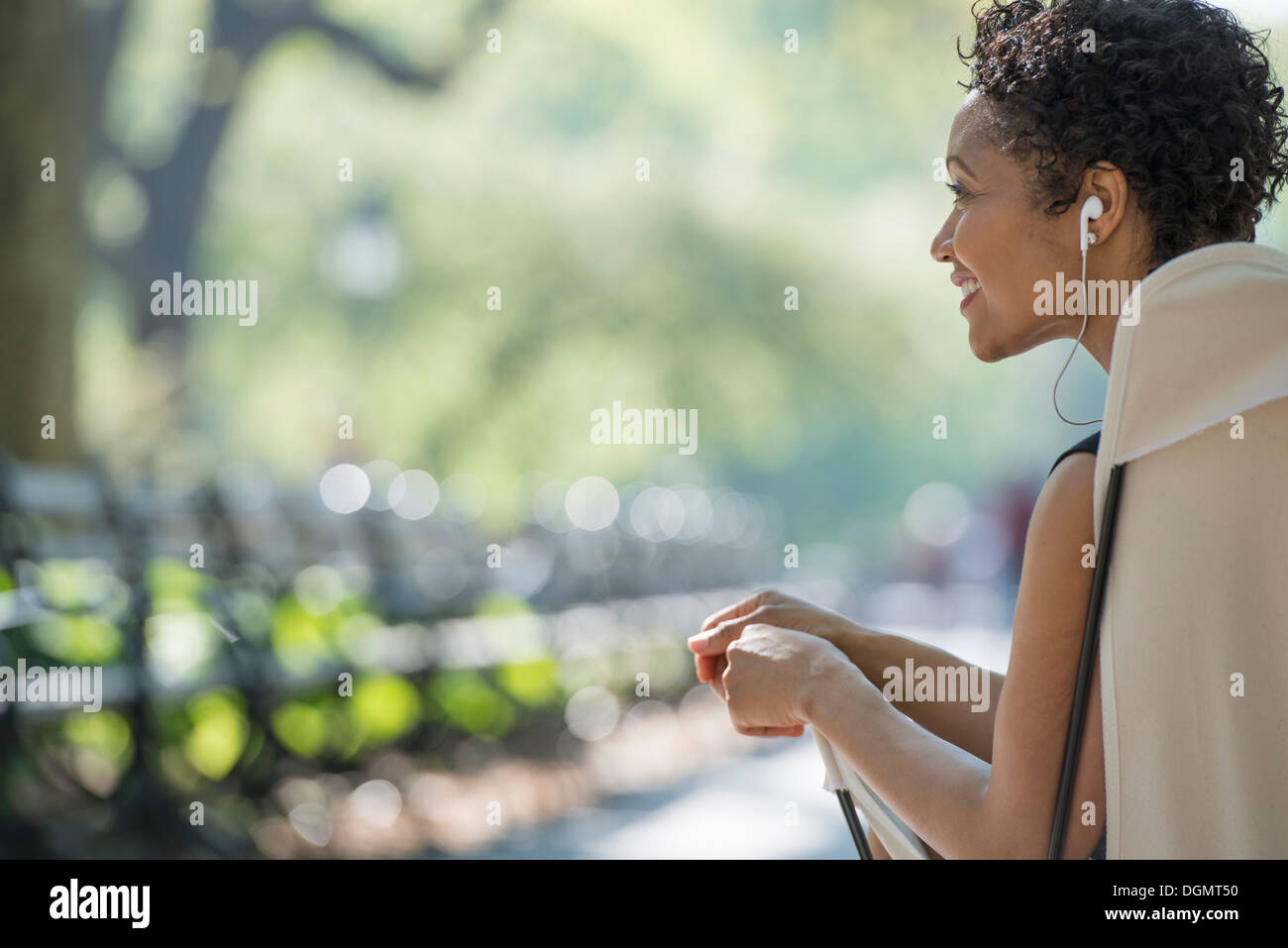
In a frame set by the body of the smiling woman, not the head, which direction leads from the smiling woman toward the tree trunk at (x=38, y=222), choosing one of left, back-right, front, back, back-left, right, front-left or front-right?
front-right

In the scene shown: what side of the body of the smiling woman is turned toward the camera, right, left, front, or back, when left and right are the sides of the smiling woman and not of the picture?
left

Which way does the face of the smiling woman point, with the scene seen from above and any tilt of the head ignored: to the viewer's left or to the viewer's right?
to the viewer's left

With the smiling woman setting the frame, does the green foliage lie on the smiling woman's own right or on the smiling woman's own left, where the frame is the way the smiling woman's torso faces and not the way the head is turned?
on the smiling woman's own right
